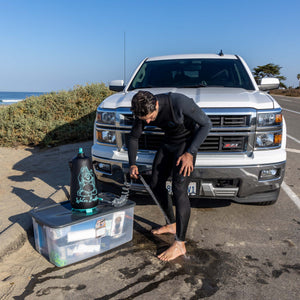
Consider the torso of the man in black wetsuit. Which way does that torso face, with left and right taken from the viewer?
facing the viewer and to the left of the viewer

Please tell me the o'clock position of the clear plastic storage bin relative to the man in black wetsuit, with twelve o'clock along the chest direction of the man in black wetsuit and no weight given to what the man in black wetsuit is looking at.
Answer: The clear plastic storage bin is roughly at 1 o'clock from the man in black wetsuit.

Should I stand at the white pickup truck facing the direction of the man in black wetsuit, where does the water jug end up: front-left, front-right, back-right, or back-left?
front-right

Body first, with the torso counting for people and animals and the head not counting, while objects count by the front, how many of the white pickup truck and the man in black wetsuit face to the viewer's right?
0

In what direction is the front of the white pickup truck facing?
toward the camera

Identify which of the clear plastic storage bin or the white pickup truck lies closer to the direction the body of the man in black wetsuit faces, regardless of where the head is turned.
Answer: the clear plastic storage bin

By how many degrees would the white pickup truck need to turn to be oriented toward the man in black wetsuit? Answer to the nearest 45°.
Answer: approximately 45° to its right

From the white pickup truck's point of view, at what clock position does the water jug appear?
The water jug is roughly at 2 o'clock from the white pickup truck.
